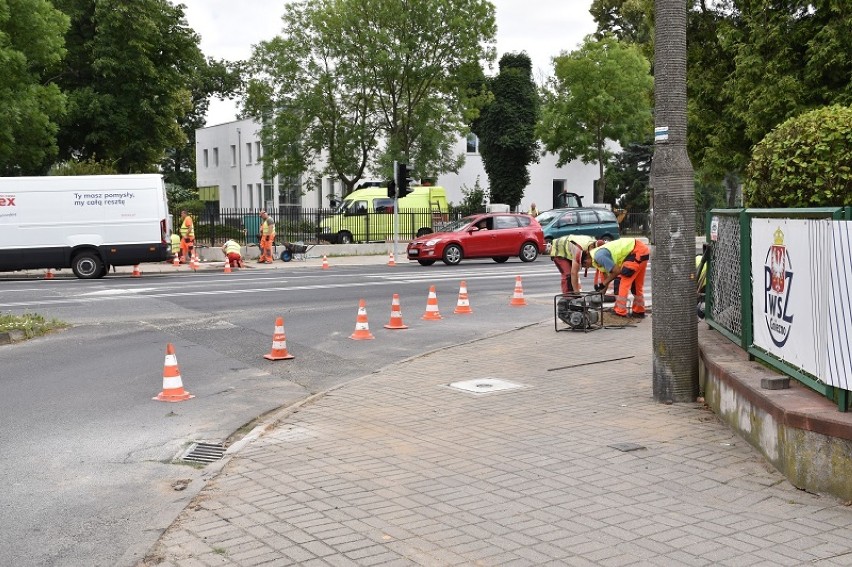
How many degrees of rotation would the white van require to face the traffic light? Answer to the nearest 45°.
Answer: approximately 135° to its right

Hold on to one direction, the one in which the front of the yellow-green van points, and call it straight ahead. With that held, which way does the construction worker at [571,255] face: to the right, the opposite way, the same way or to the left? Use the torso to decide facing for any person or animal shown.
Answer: the opposite way

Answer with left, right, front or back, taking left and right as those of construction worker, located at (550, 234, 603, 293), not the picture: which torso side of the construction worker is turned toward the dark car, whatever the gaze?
left

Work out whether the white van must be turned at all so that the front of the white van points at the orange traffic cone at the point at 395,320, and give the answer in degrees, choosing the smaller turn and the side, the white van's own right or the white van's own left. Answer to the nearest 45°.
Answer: approximately 90° to the white van's own left

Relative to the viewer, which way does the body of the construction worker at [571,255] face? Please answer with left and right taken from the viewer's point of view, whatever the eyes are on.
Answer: facing to the right of the viewer

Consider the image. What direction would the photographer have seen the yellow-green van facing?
facing to the left of the viewer

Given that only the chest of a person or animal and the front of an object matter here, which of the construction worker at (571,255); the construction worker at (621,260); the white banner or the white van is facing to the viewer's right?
the construction worker at (571,255)

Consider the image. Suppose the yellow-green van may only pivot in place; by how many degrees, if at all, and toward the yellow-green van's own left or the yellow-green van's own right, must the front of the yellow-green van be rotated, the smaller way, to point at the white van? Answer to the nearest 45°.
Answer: approximately 45° to the yellow-green van's own left

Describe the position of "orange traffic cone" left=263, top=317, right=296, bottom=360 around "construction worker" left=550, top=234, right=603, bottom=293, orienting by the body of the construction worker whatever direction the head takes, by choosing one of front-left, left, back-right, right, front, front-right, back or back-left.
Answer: back-right

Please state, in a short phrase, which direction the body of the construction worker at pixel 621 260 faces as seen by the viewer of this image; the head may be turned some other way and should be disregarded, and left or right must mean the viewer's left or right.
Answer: facing to the left of the viewer
